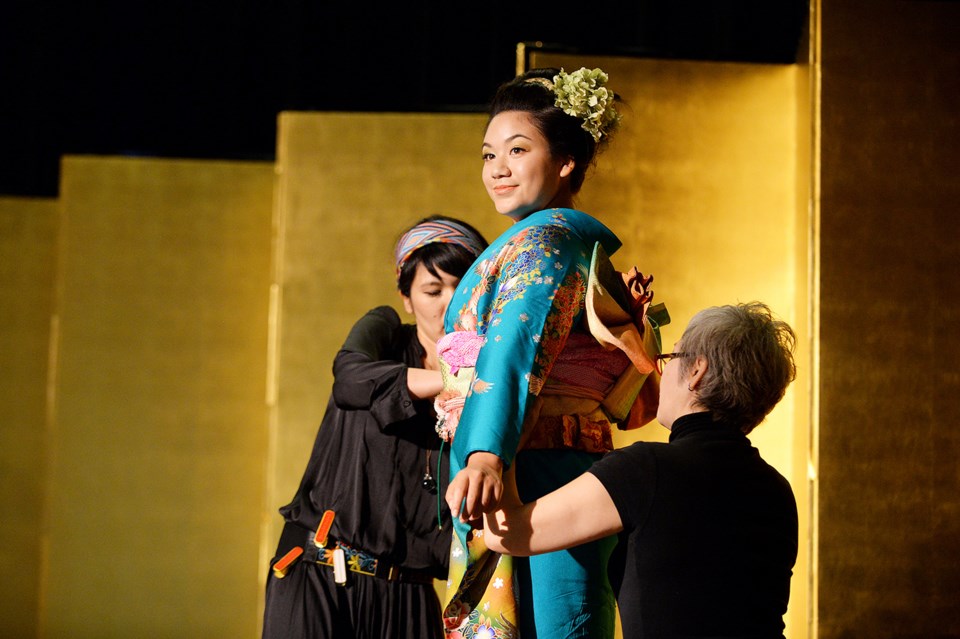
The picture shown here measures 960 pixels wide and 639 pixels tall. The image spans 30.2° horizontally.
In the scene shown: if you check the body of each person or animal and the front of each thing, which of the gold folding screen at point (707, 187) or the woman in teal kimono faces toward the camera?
the gold folding screen

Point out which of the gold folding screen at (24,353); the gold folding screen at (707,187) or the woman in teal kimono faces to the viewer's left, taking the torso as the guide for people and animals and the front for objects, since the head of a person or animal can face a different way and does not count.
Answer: the woman in teal kimono

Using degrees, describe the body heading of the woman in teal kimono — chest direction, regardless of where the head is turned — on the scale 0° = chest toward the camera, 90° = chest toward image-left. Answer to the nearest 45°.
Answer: approximately 90°

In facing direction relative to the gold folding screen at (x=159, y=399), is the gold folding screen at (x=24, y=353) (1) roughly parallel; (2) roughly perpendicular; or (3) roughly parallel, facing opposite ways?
roughly parallel

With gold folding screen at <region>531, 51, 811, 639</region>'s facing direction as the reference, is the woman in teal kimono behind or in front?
in front

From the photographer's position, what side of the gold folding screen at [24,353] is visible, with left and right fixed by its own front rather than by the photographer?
front

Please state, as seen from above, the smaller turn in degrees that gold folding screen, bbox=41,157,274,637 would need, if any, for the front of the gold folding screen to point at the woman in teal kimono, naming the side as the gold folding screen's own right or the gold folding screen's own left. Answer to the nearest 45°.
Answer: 0° — it already faces them

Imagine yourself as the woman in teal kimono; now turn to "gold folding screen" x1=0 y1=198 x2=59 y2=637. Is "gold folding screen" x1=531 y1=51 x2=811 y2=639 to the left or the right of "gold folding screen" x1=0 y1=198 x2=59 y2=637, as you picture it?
right

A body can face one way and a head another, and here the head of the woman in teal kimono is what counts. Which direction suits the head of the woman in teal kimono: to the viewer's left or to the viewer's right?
to the viewer's left

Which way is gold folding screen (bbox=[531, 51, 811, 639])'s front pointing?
toward the camera

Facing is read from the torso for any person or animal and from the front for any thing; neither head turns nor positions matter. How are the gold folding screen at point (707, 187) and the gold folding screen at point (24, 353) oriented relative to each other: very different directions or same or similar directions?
same or similar directions
